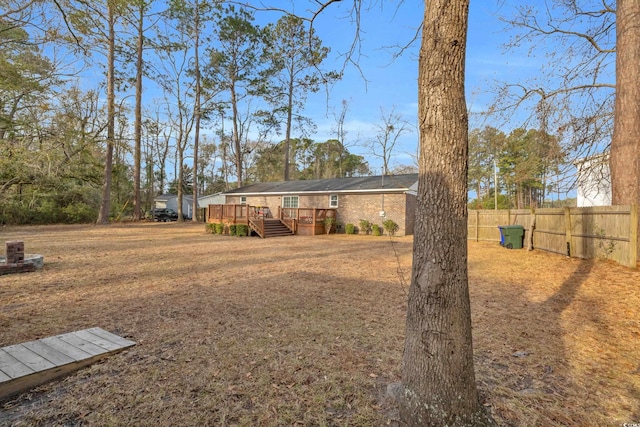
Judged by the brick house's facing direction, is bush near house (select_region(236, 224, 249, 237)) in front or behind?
behind

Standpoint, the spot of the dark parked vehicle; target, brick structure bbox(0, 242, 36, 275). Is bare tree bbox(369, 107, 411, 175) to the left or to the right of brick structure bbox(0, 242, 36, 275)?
left

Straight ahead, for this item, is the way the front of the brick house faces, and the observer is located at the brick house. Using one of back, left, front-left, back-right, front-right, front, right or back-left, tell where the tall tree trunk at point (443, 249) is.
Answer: back-right

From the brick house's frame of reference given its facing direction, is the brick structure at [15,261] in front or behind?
behind

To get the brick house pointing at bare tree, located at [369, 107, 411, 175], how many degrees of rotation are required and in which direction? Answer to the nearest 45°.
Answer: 0° — it already faces it

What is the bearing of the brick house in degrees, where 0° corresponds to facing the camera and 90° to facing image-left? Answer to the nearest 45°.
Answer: approximately 225°

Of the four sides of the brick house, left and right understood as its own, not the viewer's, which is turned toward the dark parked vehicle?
left
